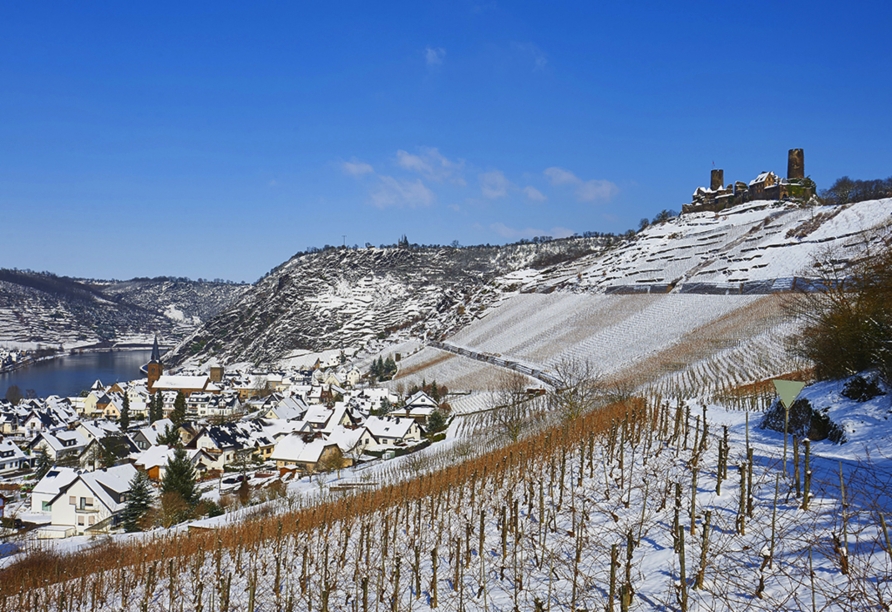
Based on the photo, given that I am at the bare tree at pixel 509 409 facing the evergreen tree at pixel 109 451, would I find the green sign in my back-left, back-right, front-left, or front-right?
back-left

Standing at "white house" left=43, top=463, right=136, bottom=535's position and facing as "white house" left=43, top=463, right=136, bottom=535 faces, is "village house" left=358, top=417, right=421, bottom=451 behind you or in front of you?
behind

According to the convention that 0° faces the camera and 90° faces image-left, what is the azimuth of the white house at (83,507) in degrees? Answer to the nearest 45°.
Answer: approximately 45°

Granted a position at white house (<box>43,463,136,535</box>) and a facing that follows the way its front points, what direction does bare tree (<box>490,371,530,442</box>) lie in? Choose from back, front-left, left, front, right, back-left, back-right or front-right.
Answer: back-left

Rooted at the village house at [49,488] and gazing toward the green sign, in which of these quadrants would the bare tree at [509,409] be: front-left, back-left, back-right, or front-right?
front-left

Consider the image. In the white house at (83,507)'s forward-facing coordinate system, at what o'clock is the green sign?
The green sign is roughly at 10 o'clock from the white house.

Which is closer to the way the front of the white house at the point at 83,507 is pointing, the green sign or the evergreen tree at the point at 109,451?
the green sign

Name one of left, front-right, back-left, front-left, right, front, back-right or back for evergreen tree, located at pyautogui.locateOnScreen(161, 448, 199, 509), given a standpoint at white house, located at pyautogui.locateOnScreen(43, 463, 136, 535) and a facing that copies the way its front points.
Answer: left

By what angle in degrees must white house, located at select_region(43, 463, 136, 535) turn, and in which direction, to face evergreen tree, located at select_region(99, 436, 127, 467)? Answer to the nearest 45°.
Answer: approximately 135° to its right
